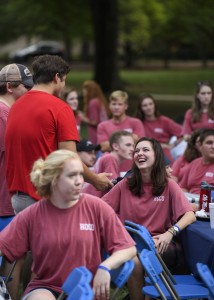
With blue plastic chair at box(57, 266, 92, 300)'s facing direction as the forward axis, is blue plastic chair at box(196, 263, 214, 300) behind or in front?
behind

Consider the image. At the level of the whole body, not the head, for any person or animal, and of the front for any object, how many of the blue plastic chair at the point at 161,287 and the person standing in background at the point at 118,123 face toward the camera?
1

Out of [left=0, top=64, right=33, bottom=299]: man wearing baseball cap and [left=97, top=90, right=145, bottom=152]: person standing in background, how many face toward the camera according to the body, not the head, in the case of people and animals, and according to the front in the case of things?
1
